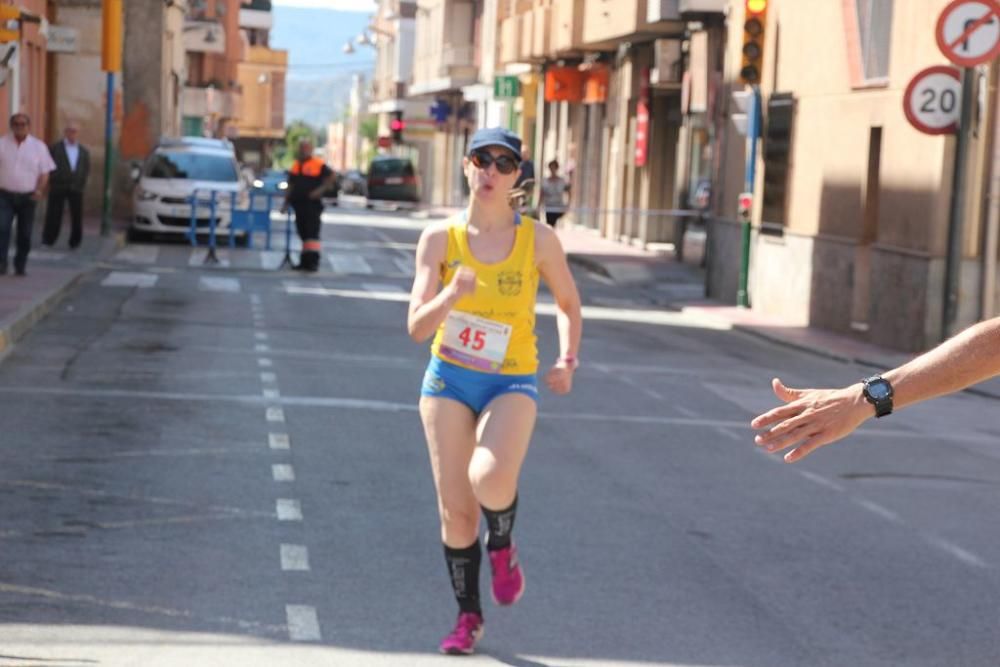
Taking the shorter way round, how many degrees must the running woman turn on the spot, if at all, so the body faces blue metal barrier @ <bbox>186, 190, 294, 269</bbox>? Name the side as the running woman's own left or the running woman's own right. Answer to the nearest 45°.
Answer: approximately 180°

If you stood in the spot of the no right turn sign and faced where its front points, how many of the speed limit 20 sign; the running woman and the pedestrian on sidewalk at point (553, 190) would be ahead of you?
1

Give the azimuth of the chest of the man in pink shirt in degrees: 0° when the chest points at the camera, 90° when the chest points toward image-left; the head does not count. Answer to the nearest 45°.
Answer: approximately 0°

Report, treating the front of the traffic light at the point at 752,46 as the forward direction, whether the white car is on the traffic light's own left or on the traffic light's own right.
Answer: on the traffic light's own right

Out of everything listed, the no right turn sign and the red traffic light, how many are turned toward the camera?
2
